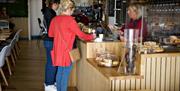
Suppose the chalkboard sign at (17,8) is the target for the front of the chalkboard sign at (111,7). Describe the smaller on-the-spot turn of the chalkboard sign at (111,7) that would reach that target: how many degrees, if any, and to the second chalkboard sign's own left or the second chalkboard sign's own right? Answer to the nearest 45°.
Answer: approximately 135° to the second chalkboard sign's own right

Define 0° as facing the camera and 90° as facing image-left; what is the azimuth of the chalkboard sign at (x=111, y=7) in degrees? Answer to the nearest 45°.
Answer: approximately 0°

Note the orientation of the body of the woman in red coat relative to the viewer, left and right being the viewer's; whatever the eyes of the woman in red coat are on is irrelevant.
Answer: facing away from the viewer and to the right of the viewer

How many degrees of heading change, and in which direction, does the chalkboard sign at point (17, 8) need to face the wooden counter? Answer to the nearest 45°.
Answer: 0° — it already faces it

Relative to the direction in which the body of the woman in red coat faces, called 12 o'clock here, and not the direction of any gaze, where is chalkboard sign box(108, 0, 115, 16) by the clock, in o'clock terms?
The chalkboard sign is roughly at 11 o'clock from the woman in red coat.
